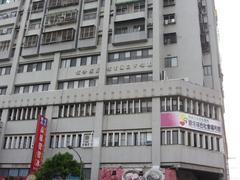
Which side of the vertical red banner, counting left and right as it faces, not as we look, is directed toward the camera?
front

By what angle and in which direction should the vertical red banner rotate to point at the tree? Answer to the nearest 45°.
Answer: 0° — it already faces it
